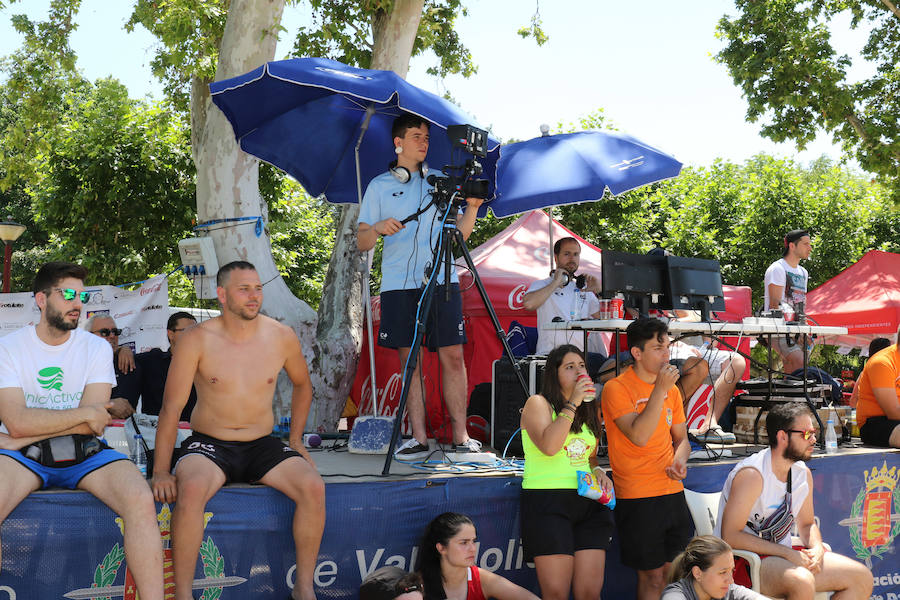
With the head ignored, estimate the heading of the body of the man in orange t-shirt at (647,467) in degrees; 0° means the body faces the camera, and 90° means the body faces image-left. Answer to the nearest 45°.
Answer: approximately 315°

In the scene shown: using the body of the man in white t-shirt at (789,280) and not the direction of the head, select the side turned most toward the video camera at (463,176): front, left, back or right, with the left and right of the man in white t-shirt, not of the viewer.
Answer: right

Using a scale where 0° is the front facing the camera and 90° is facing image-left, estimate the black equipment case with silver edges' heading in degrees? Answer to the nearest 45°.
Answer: approximately 0°

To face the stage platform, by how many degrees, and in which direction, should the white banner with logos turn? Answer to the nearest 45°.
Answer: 0° — it already faces it

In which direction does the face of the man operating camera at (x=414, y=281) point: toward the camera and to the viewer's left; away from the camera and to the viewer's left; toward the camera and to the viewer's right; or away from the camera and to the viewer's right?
toward the camera and to the viewer's right

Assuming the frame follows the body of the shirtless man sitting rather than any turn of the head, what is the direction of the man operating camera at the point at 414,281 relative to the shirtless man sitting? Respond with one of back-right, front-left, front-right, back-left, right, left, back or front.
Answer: back-left

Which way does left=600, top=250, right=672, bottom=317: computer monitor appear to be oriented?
away from the camera

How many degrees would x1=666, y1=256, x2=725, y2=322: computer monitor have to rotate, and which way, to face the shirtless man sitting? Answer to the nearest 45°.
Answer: approximately 135° to its left

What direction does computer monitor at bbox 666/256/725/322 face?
away from the camera
